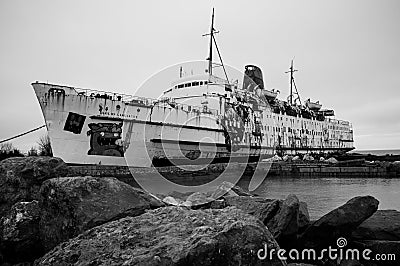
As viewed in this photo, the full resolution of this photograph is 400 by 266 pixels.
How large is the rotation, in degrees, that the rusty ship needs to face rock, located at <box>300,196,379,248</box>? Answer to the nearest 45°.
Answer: approximately 45° to its left

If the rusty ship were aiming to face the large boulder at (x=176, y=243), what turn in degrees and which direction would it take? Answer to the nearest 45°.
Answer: approximately 45° to its left

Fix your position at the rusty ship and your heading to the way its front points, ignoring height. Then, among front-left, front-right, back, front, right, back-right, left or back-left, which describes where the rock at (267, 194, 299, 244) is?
front-left

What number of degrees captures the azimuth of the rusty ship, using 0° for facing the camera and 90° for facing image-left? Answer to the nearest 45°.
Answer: approximately 45°

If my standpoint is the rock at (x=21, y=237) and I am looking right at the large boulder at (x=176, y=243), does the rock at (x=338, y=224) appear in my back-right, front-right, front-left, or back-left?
front-left

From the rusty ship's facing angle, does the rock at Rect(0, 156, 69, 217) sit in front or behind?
in front

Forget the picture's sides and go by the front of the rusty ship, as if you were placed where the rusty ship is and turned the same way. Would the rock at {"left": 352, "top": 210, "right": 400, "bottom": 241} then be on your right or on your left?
on your left

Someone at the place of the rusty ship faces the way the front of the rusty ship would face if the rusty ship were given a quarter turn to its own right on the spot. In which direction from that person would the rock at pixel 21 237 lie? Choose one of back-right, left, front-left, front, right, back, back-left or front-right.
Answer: back-left

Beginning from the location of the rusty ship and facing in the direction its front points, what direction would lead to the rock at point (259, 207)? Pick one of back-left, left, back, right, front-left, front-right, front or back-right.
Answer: front-left
